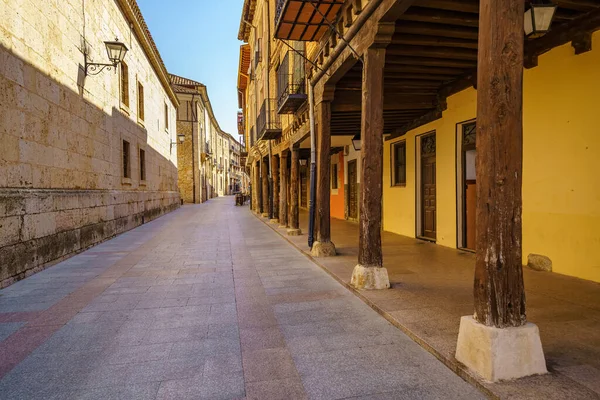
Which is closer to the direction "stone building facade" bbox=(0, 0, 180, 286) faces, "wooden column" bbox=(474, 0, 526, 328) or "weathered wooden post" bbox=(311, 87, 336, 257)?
the weathered wooden post

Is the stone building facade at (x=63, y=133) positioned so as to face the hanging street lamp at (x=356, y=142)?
yes

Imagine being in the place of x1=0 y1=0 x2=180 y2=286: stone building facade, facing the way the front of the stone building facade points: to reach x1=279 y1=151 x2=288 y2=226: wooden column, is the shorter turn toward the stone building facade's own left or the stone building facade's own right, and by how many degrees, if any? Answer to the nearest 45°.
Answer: approximately 45° to the stone building facade's own left

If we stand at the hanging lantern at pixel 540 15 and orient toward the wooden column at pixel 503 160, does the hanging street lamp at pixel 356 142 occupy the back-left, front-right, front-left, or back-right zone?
back-right

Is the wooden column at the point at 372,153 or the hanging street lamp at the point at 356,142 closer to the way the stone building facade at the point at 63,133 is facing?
the hanging street lamp

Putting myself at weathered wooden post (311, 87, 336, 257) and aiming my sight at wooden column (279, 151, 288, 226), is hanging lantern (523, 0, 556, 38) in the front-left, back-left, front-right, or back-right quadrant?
back-right

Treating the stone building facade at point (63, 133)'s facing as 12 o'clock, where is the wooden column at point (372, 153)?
The wooden column is roughly at 2 o'clock from the stone building facade.

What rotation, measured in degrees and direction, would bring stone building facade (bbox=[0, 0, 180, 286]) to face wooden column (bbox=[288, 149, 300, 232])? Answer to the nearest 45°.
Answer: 0° — it already faces it

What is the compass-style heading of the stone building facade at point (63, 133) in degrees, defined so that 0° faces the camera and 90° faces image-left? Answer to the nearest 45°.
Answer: approximately 270°

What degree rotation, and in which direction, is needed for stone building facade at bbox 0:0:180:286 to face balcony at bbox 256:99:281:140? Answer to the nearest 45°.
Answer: approximately 45° to its left

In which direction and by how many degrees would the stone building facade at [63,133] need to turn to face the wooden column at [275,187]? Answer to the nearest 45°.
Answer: approximately 45° to its left
